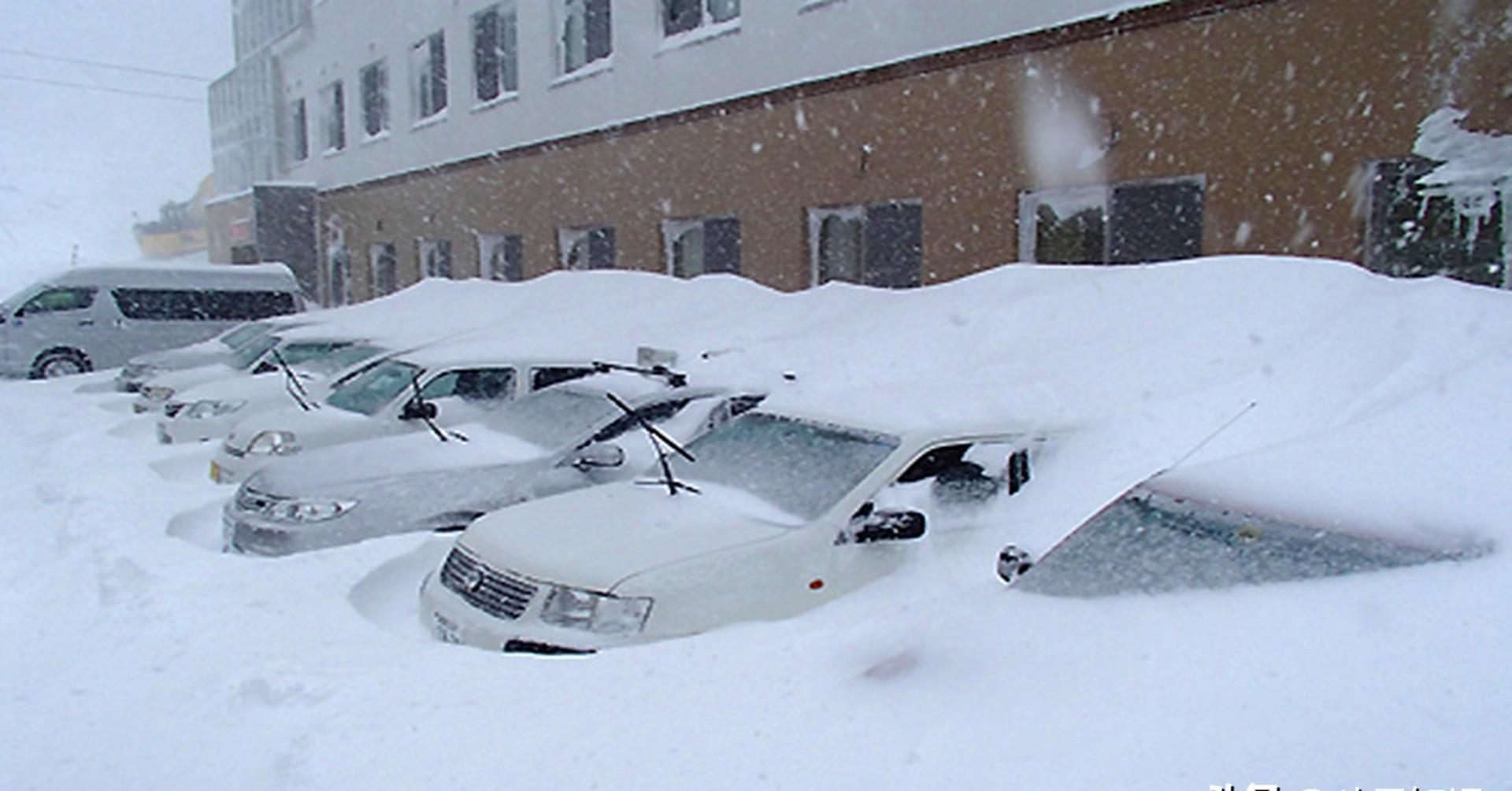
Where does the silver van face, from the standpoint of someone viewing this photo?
facing to the left of the viewer

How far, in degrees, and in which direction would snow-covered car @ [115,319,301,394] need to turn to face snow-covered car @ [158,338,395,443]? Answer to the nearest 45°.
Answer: approximately 45° to its left

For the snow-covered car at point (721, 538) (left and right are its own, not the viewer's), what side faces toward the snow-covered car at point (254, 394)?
right

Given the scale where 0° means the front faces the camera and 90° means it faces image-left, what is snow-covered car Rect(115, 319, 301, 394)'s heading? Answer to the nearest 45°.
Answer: approximately 45°

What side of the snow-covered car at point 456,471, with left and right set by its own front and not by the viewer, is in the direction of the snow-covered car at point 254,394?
right

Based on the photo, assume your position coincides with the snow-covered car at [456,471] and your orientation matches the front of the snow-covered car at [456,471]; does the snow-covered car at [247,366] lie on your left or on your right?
on your right

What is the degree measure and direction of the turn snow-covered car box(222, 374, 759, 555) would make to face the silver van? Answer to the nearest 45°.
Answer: approximately 90° to its right

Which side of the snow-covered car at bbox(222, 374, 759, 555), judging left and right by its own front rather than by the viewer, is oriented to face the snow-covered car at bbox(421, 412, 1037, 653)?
left

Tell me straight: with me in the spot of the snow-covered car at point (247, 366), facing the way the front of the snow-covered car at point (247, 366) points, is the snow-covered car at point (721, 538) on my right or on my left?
on my left

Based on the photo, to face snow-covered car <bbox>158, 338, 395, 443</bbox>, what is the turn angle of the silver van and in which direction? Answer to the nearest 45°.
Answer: approximately 90° to its left
